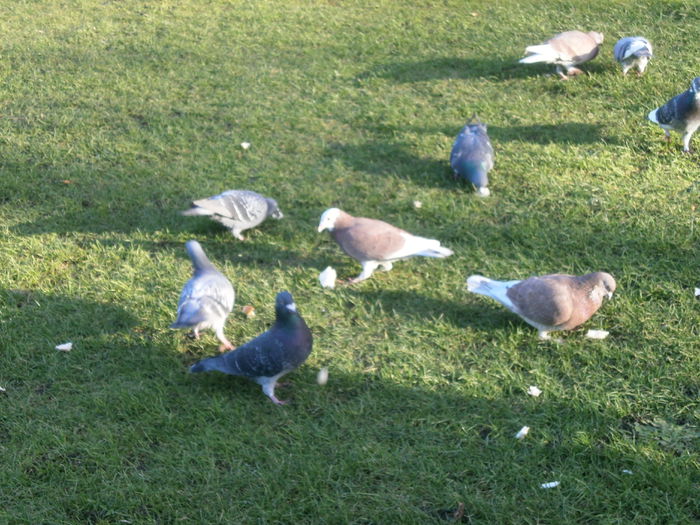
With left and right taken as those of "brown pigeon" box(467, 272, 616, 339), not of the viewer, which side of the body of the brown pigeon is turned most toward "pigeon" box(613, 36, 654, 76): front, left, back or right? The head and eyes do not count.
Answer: left

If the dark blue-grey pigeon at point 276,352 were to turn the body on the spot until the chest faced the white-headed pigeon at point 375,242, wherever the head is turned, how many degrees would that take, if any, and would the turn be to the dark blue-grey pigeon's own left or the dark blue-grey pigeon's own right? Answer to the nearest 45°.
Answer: approximately 45° to the dark blue-grey pigeon's own left

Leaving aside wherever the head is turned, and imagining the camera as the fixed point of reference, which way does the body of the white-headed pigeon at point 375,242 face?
to the viewer's left

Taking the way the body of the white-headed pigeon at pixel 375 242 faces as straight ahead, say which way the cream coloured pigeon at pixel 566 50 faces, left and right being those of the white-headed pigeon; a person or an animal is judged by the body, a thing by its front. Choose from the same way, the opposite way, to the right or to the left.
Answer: the opposite way

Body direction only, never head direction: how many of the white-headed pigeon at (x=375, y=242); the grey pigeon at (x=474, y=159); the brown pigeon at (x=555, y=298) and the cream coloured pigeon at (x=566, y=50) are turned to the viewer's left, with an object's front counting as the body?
1

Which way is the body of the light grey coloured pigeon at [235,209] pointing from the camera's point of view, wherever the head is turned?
to the viewer's right

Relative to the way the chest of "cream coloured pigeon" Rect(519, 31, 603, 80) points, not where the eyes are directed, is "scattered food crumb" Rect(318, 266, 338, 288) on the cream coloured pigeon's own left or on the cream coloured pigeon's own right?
on the cream coloured pigeon's own right

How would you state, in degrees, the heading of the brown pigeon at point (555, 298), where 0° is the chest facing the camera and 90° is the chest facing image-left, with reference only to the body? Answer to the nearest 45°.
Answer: approximately 270°
